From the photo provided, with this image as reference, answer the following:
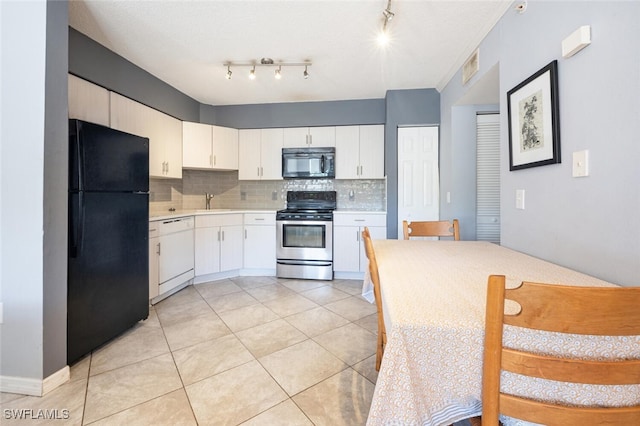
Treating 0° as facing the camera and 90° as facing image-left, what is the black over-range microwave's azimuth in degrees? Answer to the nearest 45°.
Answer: approximately 0°

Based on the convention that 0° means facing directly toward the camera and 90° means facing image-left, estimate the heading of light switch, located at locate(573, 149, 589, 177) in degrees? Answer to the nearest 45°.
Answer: approximately 45°

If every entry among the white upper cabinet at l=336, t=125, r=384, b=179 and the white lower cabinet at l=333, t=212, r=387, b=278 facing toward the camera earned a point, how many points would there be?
2

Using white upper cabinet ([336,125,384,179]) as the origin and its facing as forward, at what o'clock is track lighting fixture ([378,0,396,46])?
The track lighting fixture is roughly at 12 o'clock from the white upper cabinet.

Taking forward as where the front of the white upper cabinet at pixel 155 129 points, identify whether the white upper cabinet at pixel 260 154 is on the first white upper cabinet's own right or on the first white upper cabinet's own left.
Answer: on the first white upper cabinet's own left

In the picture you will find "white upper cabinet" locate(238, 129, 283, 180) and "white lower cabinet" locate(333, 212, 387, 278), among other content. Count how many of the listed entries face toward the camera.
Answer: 2

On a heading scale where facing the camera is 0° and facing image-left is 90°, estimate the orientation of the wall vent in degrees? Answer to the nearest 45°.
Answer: approximately 45°

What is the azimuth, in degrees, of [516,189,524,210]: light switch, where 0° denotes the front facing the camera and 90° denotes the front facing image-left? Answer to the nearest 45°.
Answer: approximately 45°

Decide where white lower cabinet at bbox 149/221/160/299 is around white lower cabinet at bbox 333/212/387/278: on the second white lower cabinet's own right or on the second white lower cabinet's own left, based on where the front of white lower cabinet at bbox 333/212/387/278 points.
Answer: on the second white lower cabinet's own right

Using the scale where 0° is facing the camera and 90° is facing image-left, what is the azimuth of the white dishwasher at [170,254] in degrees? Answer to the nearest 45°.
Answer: approximately 315°
